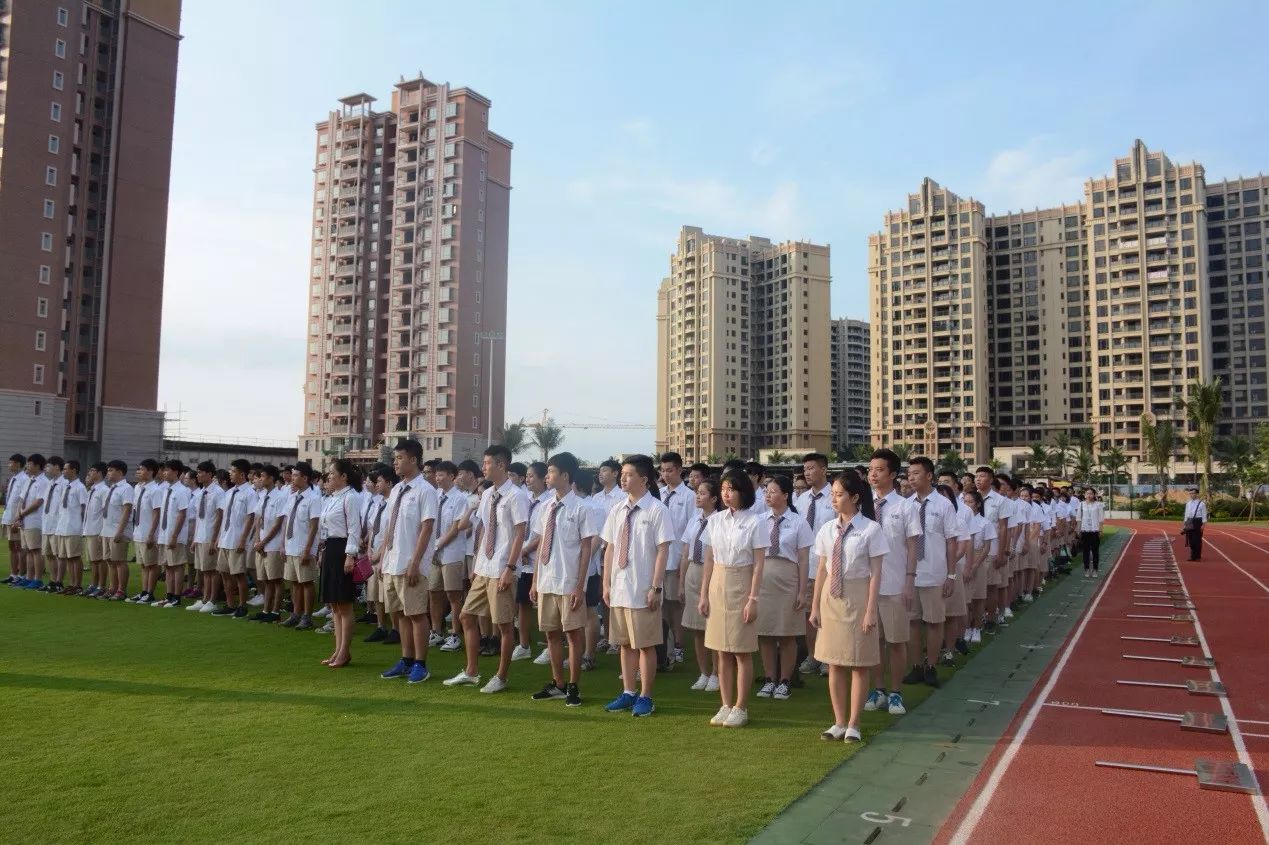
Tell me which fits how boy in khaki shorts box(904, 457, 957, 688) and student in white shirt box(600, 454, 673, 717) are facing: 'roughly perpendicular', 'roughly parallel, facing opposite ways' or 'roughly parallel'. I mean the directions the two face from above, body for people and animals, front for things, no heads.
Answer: roughly parallel

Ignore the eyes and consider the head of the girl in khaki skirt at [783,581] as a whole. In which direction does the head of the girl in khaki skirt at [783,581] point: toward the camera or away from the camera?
toward the camera

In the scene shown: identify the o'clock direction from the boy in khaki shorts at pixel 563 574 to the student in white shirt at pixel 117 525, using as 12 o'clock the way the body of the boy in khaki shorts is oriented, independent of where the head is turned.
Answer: The student in white shirt is roughly at 3 o'clock from the boy in khaki shorts.

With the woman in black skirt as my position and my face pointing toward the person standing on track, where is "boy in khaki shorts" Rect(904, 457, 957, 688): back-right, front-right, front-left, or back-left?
front-right

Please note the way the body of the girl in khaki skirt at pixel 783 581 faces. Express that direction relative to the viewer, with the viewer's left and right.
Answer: facing the viewer and to the left of the viewer

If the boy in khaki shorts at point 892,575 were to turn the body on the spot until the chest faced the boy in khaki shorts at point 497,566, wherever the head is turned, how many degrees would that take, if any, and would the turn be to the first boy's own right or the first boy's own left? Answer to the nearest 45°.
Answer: approximately 45° to the first boy's own right

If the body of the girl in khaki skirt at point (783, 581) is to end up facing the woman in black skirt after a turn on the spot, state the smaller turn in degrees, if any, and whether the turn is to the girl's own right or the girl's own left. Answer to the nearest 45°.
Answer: approximately 45° to the girl's own right

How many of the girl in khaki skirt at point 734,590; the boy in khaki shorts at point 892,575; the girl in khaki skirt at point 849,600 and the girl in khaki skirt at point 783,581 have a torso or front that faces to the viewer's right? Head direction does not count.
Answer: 0

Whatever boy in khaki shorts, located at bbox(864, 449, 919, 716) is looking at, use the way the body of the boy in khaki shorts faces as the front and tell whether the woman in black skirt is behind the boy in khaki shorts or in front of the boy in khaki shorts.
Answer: in front

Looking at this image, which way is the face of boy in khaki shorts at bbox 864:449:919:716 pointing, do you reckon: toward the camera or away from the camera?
toward the camera

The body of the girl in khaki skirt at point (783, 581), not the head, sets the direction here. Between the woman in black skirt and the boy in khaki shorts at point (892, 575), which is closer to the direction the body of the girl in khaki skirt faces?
the woman in black skirt

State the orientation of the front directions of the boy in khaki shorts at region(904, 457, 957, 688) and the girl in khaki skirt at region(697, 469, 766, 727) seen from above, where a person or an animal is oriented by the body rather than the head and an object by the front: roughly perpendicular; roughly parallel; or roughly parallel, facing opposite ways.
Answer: roughly parallel

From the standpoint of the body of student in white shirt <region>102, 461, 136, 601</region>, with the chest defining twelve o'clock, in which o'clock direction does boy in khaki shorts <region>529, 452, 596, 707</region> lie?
The boy in khaki shorts is roughly at 10 o'clock from the student in white shirt.

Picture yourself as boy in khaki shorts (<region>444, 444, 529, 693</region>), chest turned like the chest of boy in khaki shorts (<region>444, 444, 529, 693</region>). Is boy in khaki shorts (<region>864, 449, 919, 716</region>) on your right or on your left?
on your left

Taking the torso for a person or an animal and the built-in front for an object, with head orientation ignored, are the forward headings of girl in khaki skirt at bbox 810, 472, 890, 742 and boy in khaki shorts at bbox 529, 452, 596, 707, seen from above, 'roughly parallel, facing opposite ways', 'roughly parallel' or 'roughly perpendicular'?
roughly parallel

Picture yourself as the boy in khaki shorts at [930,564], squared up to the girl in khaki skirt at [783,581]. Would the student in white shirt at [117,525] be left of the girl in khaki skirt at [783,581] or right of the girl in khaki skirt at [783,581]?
right

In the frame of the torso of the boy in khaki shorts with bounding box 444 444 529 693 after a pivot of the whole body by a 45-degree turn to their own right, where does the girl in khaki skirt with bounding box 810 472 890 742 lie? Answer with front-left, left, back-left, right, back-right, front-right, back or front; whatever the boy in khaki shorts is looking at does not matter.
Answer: back-left

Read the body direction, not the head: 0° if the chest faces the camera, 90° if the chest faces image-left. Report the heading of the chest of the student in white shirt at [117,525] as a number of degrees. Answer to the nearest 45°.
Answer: approximately 45°
